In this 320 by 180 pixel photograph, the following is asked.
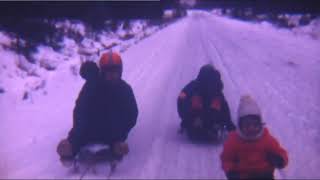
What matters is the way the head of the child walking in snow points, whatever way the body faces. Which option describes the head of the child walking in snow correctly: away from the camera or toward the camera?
toward the camera

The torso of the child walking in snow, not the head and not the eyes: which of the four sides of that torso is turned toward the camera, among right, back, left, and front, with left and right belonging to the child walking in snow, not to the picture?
front
